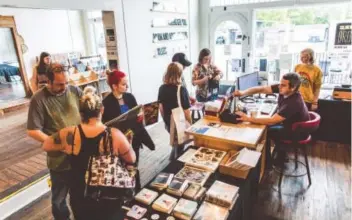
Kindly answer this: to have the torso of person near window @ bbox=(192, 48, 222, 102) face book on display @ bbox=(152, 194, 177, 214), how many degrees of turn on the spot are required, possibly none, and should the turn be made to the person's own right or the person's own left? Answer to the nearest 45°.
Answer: approximately 45° to the person's own right

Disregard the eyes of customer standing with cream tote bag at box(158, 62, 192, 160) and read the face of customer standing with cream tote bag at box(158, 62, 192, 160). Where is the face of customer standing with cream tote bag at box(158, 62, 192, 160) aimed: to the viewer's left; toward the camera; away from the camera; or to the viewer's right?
away from the camera

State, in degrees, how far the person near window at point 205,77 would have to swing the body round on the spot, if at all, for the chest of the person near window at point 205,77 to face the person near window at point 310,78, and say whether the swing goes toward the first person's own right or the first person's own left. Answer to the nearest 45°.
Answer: approximately 45° to the first person's own left

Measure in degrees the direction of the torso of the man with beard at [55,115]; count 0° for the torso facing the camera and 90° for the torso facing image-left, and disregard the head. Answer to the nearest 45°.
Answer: approximately 315°

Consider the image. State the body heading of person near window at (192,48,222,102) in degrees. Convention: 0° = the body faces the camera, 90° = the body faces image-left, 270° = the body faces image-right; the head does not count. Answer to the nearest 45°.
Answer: approximately 315°

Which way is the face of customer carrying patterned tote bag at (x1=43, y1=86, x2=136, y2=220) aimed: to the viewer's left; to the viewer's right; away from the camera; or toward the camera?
away from the camera

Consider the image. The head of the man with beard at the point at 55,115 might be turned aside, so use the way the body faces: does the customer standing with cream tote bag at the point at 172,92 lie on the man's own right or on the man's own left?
on the man's own left

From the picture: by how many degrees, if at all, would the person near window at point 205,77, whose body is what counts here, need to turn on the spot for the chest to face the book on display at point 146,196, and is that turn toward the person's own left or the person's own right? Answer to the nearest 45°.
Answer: approximately 45° to the person's own right
